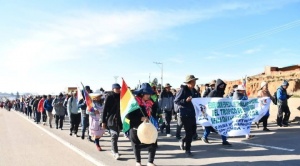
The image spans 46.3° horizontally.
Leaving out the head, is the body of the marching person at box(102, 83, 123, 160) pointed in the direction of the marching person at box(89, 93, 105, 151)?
no

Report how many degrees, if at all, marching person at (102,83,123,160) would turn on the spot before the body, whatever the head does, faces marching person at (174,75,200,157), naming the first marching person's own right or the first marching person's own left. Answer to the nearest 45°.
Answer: approximately 45° to the first marching person's own left

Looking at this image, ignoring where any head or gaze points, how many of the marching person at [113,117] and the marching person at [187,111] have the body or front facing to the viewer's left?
0

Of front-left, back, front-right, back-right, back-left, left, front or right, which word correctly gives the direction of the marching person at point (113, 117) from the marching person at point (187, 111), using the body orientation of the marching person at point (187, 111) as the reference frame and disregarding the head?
back-right

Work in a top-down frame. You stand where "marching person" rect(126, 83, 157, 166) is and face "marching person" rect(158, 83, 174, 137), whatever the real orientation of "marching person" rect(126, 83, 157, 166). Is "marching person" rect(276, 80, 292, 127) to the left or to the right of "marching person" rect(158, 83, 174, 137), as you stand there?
right

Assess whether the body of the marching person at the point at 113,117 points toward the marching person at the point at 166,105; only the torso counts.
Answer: no

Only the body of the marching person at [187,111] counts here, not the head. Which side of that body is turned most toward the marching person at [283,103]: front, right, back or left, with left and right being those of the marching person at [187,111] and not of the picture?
left

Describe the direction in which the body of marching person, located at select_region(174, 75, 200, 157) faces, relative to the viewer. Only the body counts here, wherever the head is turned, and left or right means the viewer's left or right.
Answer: facing the viewer and to the right of the viewer

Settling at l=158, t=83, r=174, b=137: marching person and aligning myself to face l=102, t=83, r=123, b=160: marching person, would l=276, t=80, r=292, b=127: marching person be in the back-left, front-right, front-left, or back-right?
back-left

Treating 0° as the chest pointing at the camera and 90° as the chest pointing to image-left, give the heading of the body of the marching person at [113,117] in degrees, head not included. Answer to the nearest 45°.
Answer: approximately 315°

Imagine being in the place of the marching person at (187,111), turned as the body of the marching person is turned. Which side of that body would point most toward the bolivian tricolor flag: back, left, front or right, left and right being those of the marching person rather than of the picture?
right

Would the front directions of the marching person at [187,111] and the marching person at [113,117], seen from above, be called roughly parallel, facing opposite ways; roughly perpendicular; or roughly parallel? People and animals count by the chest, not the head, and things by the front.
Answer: roughly parallel

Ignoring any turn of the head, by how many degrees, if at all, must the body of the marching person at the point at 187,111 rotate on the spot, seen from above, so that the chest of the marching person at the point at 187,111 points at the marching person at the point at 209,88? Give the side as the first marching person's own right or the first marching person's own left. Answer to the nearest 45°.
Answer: approximately 135° to the first marching person's own left
